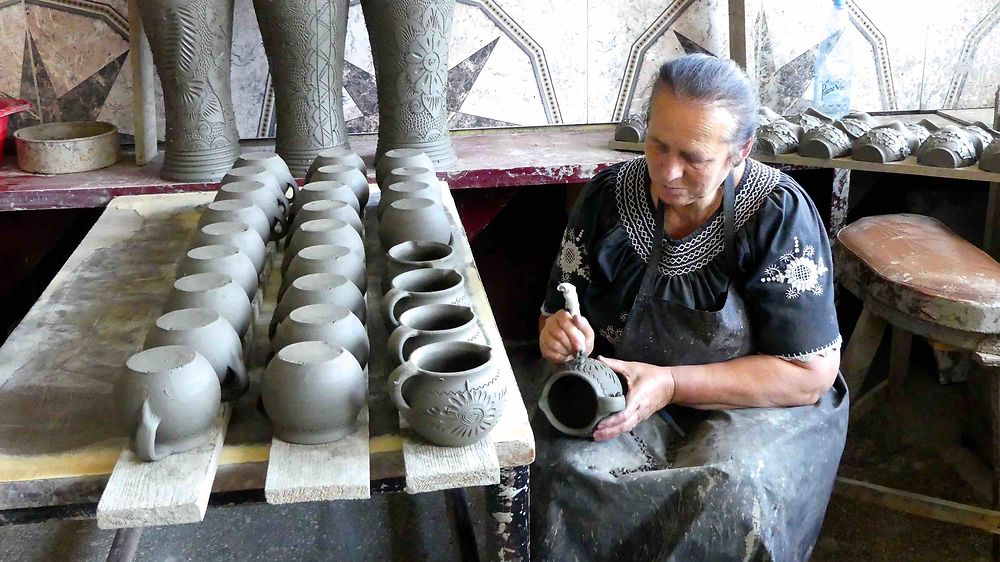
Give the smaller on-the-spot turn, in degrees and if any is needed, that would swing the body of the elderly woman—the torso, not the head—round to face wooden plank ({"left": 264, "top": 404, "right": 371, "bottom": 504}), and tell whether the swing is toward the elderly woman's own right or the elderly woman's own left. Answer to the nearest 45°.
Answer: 0° — they already face it

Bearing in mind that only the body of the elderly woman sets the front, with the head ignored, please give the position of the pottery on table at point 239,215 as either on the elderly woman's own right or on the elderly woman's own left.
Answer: on the elderly woman's own right

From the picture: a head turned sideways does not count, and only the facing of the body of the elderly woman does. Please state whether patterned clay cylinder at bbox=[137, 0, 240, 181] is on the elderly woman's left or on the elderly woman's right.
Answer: on the elderly woman's right

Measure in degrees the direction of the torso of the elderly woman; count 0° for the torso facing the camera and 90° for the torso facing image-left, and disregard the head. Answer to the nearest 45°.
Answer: approximately 45°

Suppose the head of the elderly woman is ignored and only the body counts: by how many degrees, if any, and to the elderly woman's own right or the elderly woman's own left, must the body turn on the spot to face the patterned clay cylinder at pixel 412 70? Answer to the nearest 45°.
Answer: approximately 90° to the elderly woman's own right

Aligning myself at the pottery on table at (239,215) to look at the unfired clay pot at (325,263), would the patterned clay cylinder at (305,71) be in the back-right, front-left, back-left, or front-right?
back-left

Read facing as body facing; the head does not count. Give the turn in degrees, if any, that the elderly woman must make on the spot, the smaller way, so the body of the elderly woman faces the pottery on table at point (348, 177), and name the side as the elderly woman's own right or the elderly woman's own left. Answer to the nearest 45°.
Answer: approximately 90° to the elderly woman's own right

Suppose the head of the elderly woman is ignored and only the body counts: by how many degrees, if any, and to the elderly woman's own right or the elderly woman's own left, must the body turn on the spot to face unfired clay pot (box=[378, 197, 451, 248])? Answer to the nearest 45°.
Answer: approximately 45° to the elderly woman's own right
